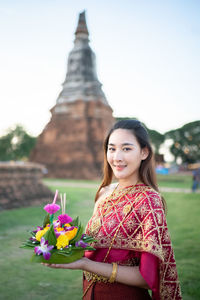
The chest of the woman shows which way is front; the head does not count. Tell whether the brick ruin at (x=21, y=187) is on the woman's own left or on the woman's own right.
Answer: on the woman's own right

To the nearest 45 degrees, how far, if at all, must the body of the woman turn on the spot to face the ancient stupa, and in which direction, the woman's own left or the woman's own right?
approximately 135° to the woman's own right

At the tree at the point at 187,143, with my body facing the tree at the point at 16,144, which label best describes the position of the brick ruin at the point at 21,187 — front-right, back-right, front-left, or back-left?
front-left

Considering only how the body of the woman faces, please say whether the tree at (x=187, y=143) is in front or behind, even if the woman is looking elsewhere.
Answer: behind

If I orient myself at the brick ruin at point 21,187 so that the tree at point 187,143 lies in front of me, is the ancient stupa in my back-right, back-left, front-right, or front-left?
front-left

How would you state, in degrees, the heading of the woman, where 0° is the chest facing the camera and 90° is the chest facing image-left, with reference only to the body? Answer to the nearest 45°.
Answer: approximately 45°
